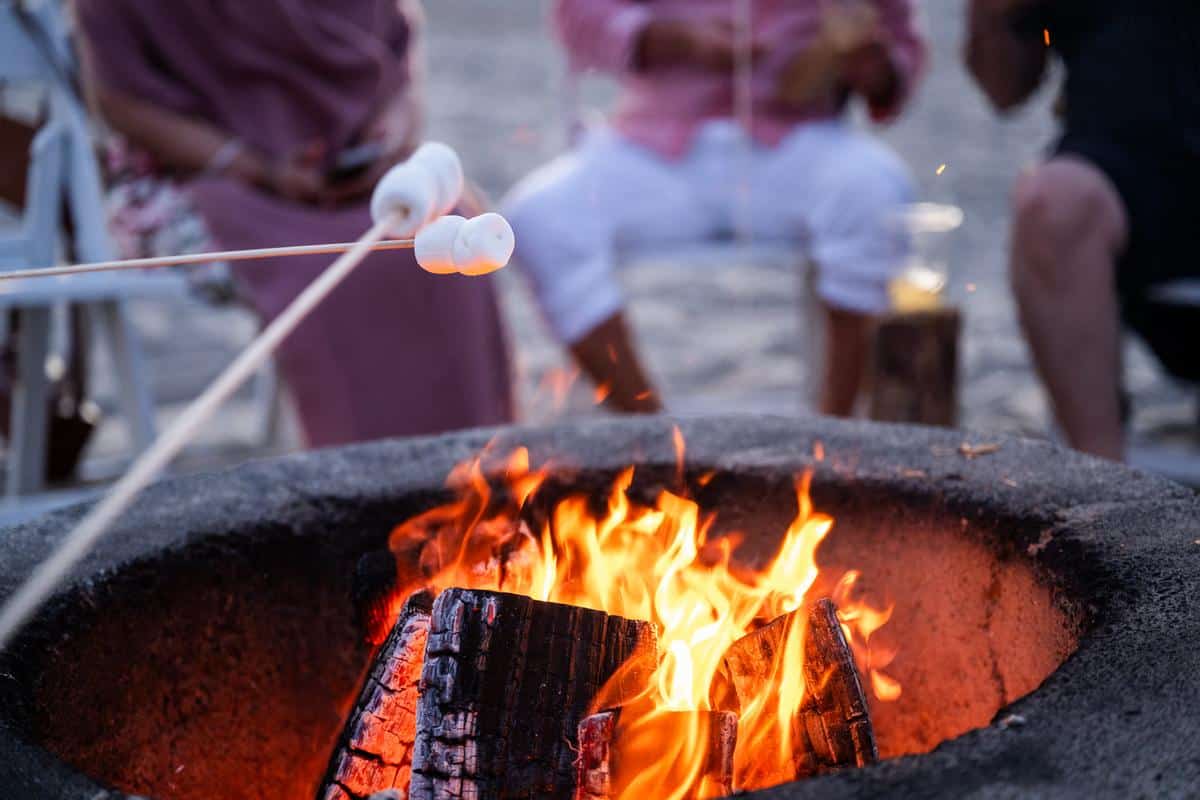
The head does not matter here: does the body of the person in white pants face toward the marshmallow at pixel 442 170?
yes

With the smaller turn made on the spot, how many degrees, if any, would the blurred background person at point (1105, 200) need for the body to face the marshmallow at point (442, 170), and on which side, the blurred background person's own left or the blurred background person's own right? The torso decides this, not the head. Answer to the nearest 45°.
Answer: approximately 45° to the blurred background person's own left

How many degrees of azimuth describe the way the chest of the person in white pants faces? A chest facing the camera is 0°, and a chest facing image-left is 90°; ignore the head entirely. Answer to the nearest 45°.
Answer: approximately 0°

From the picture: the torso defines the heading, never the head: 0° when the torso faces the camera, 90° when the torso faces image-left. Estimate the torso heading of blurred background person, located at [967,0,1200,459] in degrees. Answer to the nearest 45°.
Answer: approximately 45°

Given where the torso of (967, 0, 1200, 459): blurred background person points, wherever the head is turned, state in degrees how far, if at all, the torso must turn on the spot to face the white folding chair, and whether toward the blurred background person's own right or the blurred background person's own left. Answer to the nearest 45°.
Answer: approximately 45° to the blurred background person's own right

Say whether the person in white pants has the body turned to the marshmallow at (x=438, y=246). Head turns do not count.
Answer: yes

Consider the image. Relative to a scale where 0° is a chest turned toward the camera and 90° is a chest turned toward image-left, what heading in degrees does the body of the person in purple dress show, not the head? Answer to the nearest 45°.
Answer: approximately 315°

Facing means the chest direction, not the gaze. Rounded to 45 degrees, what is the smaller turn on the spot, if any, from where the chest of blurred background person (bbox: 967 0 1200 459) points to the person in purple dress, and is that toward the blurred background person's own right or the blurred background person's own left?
approximately 45° to the blurred background person's own right
